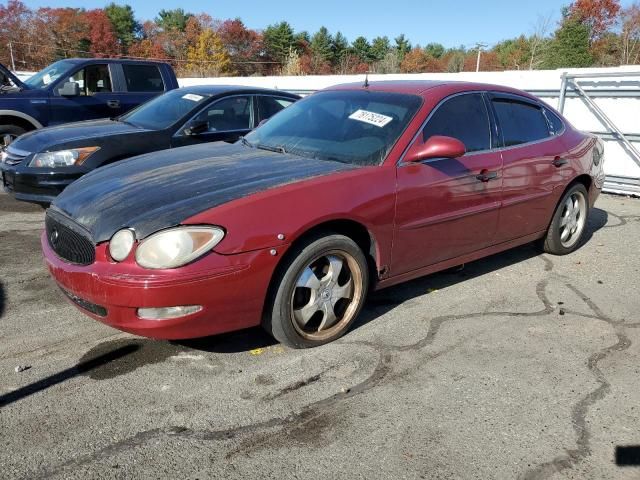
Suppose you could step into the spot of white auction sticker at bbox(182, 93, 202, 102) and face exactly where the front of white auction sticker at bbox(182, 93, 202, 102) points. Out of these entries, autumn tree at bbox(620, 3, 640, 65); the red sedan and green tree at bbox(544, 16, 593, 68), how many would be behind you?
2

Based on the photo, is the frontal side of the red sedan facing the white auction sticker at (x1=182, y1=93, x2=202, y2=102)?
no

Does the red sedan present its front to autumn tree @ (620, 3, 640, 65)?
no

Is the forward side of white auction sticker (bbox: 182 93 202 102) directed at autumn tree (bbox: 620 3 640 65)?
no

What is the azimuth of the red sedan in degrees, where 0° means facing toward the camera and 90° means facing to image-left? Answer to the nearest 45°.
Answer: approximately 45°

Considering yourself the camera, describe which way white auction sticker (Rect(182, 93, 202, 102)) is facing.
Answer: facing the viewer and to the left of the viewer

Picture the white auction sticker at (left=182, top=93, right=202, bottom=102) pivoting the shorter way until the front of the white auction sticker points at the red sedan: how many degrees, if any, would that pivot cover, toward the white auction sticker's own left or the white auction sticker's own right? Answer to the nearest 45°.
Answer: approximately 45° to the white auction sticker's own left

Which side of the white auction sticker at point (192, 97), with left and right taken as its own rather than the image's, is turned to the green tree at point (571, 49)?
back

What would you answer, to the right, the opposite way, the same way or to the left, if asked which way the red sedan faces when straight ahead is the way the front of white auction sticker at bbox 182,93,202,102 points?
the same way

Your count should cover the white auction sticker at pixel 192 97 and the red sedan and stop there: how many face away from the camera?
0

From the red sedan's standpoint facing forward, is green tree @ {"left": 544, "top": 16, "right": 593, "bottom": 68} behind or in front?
behind

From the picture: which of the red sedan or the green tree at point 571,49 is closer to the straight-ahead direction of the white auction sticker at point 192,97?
the red sedan
